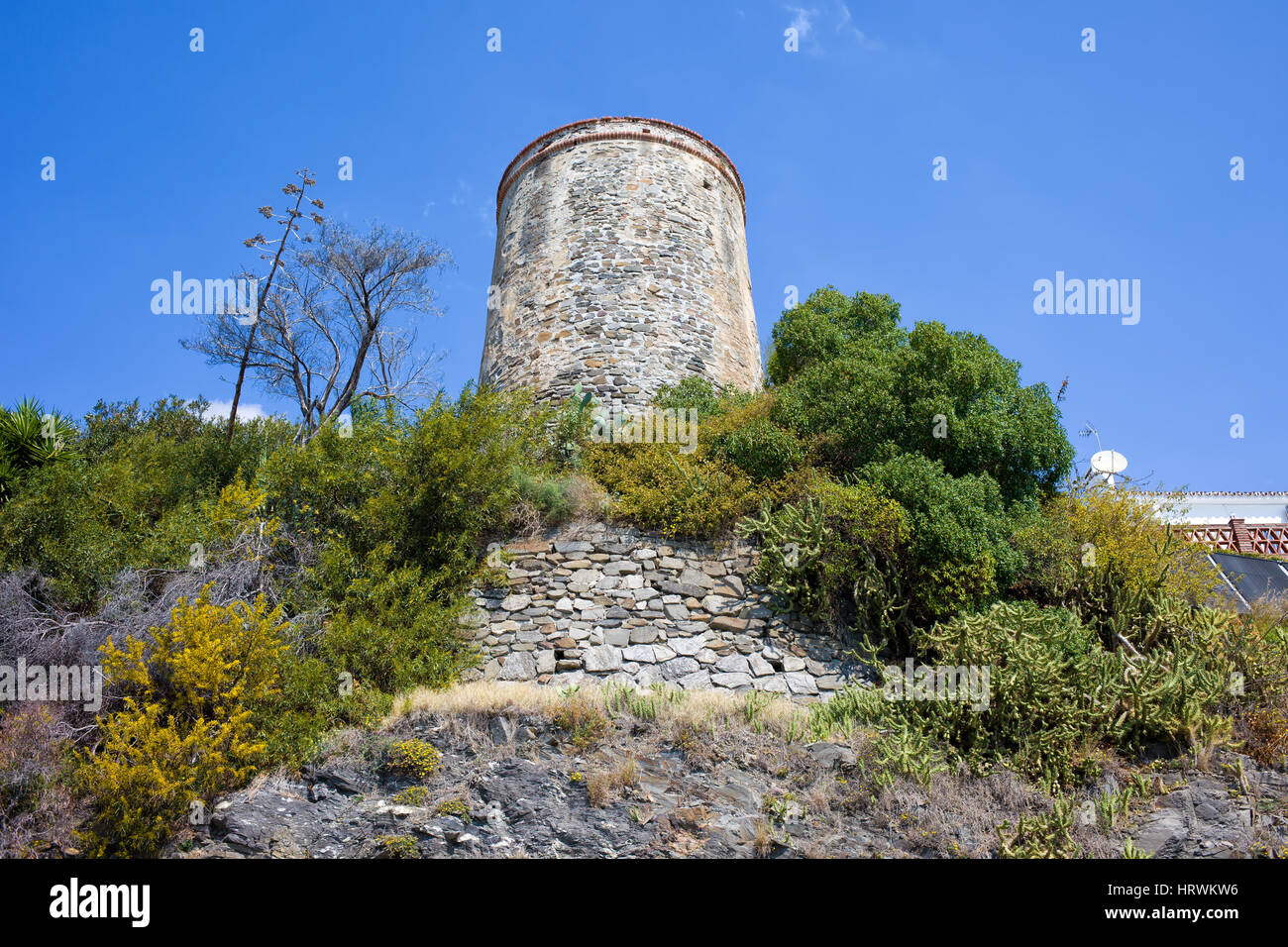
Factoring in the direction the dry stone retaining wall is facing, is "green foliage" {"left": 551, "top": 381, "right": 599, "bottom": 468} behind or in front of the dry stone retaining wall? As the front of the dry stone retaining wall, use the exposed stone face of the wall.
behind

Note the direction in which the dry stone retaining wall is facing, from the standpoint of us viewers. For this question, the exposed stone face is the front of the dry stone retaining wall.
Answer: facing the viewer

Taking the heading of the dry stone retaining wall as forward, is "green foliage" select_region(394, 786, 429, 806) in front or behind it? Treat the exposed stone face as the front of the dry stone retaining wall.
in front

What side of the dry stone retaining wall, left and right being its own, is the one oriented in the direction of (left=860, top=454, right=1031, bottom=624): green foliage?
left

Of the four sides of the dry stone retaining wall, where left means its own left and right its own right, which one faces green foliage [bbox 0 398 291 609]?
right

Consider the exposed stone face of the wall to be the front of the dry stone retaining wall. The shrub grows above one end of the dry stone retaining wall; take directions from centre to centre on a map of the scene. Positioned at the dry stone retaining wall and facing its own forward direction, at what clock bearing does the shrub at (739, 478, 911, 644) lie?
The shrub is roughly at 9 o'clock from the dry stone retaining wall.

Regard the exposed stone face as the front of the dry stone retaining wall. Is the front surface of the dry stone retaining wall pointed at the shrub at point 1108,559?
no

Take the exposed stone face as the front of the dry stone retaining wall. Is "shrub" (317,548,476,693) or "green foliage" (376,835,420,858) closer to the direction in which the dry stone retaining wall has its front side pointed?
the green foliage

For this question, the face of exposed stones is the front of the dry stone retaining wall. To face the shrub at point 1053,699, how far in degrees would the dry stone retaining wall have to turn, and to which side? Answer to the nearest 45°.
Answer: approximately 45° to its left

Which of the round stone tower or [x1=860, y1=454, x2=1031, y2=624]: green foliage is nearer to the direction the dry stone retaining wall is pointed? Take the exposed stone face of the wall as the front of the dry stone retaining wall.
the green foliage

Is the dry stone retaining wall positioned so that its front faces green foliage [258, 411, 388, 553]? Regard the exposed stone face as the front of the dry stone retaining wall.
no

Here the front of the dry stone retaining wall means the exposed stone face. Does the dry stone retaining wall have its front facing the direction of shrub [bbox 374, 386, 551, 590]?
no

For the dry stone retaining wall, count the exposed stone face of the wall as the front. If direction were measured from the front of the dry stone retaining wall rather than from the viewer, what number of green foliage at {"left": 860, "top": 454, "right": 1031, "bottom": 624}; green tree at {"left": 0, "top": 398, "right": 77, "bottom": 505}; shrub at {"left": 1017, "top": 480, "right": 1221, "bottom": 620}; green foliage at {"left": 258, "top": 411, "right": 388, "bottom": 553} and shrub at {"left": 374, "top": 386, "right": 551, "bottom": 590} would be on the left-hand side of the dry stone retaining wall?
2

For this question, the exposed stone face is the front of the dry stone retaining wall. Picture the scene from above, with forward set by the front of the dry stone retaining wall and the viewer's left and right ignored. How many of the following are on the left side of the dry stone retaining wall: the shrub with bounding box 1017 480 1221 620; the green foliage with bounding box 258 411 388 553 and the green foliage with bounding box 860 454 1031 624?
2

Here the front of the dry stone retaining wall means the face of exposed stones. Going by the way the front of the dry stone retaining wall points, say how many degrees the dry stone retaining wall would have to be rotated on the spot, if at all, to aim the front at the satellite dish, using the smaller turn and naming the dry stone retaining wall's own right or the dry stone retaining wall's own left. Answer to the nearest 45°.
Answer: approximately 135° to the dry stone retaining wall's own left

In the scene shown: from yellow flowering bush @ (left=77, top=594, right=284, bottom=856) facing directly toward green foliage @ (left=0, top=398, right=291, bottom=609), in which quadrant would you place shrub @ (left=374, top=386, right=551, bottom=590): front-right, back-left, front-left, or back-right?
front-right
